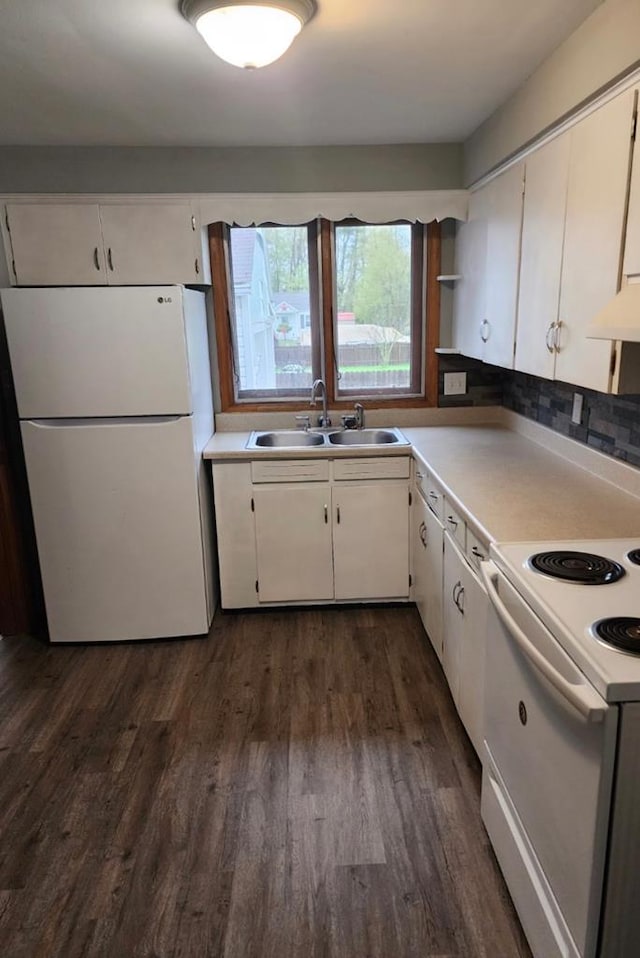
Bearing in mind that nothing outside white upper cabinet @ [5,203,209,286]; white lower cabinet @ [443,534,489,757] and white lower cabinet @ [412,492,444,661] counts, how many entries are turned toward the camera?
1

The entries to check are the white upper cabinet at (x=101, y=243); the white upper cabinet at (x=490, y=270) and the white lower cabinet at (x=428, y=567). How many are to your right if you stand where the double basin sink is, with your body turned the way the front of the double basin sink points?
1

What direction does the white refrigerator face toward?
toward the camera

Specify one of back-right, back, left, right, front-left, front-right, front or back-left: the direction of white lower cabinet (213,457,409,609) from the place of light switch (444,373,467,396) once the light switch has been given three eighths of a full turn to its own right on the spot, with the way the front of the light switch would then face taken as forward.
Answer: left

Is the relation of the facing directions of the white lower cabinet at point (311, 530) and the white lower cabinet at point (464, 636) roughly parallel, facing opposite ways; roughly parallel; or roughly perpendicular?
roughly perpendicular

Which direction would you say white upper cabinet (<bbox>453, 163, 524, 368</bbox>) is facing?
to the viewer's left

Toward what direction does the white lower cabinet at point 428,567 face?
to the viewer's left

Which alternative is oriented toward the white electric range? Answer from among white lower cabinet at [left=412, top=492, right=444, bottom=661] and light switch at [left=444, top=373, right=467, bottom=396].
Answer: the light switch

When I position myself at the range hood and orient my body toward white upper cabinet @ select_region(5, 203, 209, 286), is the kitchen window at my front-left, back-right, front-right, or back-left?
front-right

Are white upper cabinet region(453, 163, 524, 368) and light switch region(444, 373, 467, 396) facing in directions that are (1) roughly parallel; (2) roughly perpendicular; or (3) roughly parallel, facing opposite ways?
roughly perpendicular

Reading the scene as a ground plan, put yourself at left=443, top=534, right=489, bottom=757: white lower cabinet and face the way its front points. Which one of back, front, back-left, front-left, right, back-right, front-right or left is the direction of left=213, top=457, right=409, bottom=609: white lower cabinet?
front-right

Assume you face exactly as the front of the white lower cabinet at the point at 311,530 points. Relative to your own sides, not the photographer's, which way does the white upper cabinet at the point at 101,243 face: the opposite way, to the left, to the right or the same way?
the same way

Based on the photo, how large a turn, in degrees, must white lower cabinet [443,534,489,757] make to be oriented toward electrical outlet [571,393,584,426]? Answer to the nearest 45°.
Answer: approximately 135° to its right

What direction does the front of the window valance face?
toward the camera

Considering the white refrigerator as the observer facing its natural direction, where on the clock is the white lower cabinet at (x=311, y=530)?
The white lower cabinet is roughly at 9 o'clock from the white refrigerator.

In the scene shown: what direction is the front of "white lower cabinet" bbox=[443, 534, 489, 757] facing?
to the viewer's left
